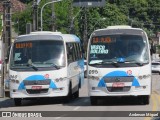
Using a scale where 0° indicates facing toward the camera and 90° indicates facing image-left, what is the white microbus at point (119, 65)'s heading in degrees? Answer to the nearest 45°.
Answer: approximately 0°

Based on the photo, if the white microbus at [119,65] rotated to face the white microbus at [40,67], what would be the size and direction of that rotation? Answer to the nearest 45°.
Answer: approximately 90° to its right

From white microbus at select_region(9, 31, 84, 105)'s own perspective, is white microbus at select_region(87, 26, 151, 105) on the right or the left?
on its left

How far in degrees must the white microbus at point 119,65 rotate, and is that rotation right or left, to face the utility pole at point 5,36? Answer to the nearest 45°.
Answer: approximately 135° to its right

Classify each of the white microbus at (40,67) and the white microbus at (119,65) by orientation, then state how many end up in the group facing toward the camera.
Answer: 2
